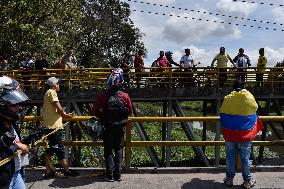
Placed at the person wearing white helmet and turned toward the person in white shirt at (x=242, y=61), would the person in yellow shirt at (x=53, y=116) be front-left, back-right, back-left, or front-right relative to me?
front-left

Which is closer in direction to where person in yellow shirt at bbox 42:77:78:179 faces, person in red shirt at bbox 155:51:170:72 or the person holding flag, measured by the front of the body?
the person holding flag

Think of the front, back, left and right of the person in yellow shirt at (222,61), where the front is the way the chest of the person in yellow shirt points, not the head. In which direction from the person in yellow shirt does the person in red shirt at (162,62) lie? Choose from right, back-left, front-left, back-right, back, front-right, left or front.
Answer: right

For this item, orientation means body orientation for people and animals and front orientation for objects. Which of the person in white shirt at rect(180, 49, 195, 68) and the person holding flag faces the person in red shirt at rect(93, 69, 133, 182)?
the person in white shirt

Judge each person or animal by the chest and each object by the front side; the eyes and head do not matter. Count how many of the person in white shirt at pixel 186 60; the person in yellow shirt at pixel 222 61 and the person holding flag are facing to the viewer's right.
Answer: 0

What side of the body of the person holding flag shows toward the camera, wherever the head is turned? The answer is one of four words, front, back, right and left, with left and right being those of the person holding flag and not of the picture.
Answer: back

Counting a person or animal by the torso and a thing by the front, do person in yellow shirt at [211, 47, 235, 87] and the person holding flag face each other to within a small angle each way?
yes

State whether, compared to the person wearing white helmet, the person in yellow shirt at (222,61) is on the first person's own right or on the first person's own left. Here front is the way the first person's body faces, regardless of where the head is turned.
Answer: on the first person's own left

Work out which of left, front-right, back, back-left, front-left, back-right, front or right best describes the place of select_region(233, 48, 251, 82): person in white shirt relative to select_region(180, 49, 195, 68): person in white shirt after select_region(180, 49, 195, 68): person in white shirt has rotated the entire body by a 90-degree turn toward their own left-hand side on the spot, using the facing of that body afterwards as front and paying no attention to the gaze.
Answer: front

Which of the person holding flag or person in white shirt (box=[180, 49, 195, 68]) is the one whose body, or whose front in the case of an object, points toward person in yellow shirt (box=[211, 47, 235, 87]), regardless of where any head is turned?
the person holding flag

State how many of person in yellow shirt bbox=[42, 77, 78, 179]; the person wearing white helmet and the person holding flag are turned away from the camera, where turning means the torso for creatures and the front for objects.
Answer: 1

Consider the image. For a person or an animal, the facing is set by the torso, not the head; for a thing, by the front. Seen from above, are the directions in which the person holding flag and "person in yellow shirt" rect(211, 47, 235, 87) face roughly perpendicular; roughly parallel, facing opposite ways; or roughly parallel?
roughly parallel, facing opposite ways

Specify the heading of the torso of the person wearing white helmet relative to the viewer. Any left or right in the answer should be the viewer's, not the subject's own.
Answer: facing to the right of the viewer

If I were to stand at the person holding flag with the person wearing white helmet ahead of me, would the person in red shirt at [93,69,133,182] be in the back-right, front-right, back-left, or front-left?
front-right

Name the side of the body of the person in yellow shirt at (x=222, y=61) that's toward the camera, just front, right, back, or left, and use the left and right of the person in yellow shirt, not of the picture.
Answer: front

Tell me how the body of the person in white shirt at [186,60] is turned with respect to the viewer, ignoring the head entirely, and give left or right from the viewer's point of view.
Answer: facing the viewer

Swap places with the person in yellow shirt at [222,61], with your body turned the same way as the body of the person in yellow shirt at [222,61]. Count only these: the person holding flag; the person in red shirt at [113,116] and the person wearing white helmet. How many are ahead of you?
3

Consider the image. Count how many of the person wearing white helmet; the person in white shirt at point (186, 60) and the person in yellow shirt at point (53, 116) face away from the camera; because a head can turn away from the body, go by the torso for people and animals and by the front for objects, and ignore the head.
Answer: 0

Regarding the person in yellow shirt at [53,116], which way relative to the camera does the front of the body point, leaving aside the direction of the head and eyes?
to the viewer's right
